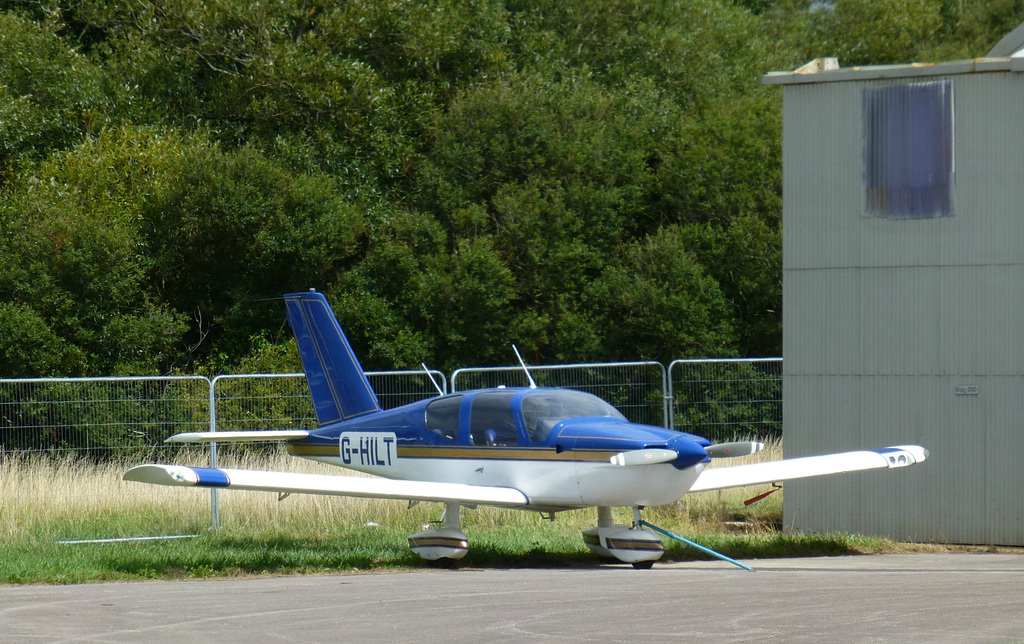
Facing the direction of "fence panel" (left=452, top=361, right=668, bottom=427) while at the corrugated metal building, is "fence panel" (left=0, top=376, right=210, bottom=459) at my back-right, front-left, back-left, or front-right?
front-left

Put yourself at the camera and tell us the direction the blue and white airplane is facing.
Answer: facing the viewer and to the right of the viewer

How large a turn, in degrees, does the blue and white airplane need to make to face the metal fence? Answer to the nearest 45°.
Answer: approximately 180°

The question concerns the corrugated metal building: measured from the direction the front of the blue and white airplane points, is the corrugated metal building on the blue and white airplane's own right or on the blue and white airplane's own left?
on the blue and white airplane's own left

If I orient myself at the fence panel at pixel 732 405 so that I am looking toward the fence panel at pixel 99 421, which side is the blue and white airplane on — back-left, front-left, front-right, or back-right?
front-left

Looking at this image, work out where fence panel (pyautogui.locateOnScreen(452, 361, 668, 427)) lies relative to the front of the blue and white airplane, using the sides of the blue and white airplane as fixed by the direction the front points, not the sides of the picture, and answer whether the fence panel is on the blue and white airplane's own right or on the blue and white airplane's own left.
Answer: on the blue and white airplane's own left

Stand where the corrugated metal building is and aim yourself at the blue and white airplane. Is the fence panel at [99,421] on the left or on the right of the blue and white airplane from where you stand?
right

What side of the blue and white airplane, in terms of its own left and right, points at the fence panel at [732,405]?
left
